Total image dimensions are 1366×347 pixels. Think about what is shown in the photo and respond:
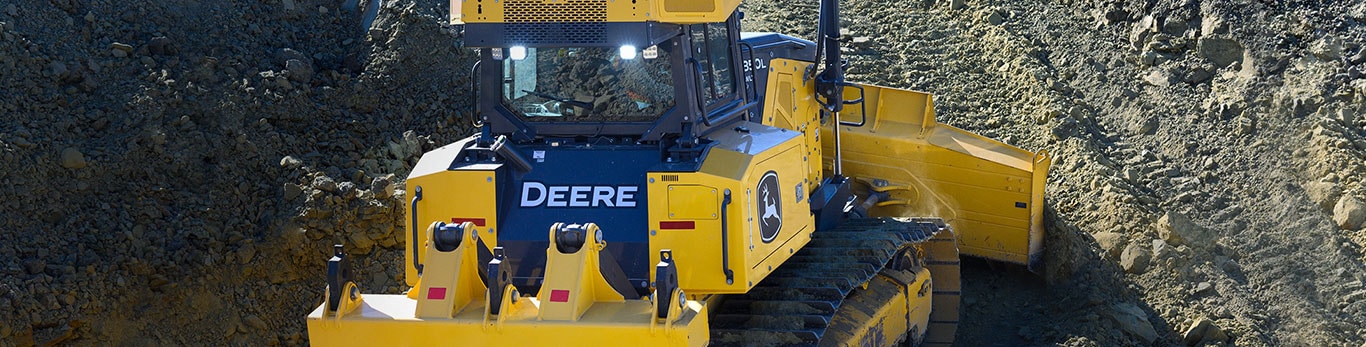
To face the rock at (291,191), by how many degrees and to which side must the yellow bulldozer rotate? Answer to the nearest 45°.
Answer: approximately 90° to its left

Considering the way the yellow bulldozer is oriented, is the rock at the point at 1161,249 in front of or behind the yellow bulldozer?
in front

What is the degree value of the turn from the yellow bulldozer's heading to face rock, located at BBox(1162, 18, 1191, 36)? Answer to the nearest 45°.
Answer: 0° — it already faces it

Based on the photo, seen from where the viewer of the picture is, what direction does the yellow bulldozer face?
facing away from the viewer and to the right of the viewer

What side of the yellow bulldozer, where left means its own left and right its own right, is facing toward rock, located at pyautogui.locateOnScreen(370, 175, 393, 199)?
left

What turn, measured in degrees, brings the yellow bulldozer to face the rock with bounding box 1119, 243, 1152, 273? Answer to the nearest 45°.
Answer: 0° — it already faces it

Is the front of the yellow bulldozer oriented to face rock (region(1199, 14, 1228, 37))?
yes

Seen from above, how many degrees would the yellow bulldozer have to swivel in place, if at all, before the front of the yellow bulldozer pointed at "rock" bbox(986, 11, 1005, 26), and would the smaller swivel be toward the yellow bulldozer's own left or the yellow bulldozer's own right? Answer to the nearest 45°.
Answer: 0° — it already faces it

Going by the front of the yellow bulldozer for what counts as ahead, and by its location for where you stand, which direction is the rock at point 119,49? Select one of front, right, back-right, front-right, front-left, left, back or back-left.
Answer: left

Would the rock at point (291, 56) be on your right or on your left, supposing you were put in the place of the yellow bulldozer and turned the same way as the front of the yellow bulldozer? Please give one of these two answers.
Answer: on your left

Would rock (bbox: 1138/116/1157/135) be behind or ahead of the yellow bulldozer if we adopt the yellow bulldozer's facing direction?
ahead
